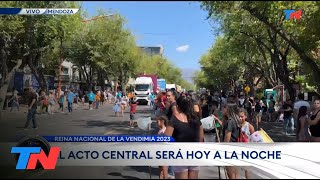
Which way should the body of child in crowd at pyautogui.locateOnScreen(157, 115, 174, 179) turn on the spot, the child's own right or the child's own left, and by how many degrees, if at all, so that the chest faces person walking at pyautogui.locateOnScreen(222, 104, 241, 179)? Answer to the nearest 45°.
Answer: approximately 135° to the child's own right

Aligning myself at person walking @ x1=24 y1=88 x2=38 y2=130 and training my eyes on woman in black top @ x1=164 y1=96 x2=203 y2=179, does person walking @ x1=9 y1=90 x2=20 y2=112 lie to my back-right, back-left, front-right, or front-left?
back-left
